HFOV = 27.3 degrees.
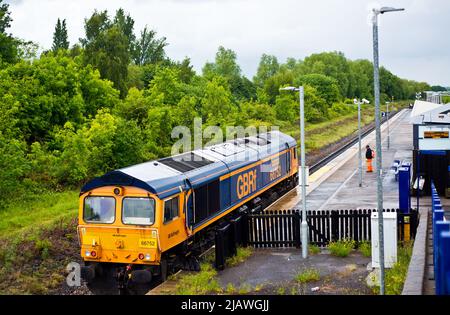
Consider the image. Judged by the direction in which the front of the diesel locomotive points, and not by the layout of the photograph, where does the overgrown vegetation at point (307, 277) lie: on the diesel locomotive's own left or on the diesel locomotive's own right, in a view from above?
on the diesel locomotive's own left

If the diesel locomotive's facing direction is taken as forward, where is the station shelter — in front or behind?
behind

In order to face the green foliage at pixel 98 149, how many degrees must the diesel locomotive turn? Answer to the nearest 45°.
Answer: approximately 135° to its right

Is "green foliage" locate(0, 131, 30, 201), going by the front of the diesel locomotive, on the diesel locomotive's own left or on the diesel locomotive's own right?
on the diesel locomotive's own right

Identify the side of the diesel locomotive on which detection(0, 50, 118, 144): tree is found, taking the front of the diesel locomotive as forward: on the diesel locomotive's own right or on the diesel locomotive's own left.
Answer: on the diesel locomotive's own right

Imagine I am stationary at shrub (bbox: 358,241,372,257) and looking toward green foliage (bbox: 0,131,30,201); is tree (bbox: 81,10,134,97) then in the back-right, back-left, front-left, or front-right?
front-right

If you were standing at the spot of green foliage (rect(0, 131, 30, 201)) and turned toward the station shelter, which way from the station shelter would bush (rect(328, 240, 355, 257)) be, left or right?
right

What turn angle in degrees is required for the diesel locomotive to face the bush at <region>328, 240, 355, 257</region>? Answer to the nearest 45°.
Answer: approximately 135° to its left

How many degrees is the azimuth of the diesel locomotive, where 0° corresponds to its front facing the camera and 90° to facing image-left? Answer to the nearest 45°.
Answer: approximately 45°
